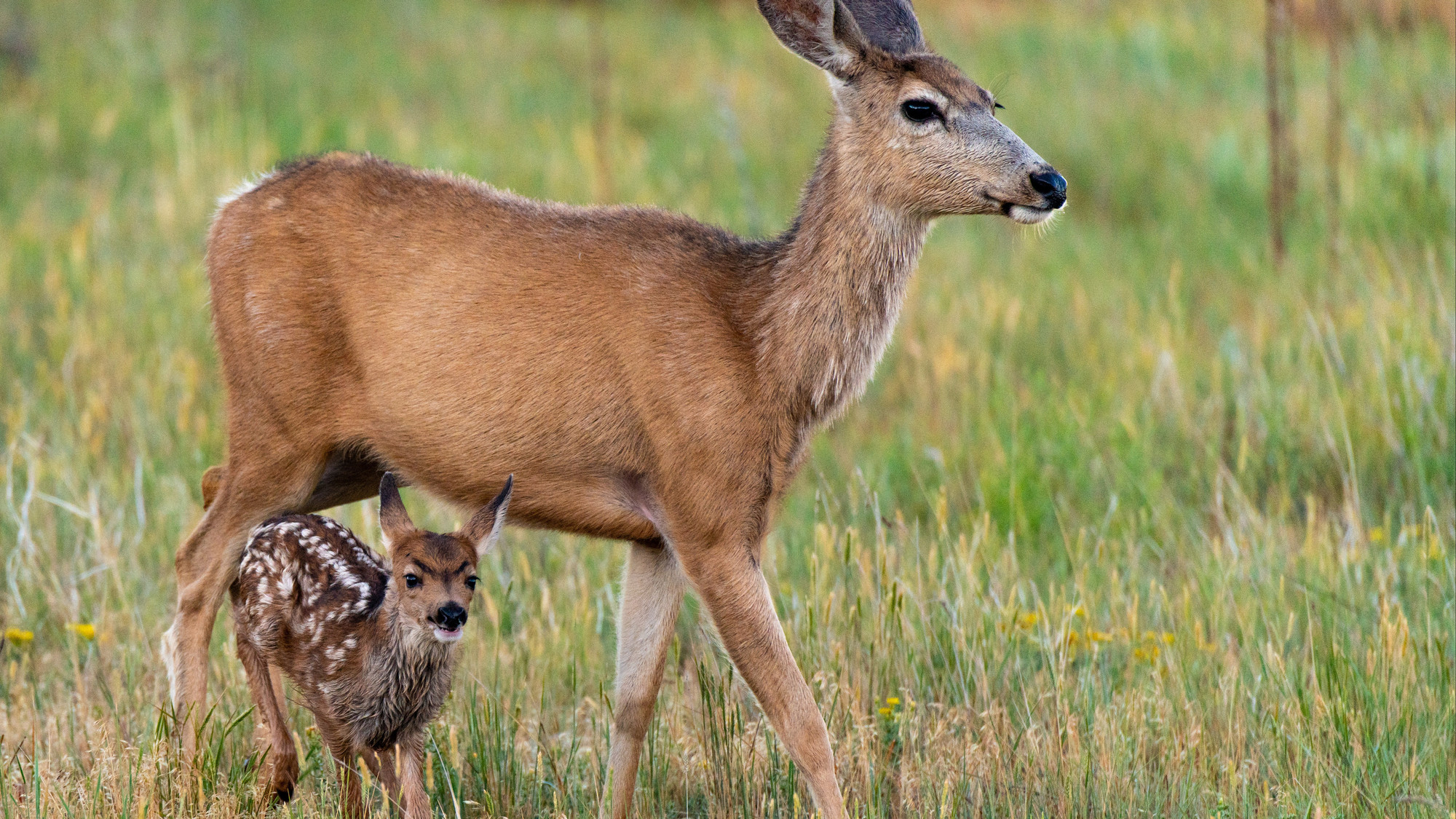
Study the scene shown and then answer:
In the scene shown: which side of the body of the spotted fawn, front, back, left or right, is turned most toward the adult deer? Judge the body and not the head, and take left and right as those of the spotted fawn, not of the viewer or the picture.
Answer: left

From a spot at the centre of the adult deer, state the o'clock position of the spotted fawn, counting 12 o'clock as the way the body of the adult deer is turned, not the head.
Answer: The spotted fawn is roughly at 5 o'clock from the adult deer.

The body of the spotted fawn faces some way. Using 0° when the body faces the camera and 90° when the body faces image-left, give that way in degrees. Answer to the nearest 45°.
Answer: approximately 315°

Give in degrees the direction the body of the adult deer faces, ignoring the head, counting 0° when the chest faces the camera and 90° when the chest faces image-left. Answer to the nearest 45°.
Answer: approximately 270°
